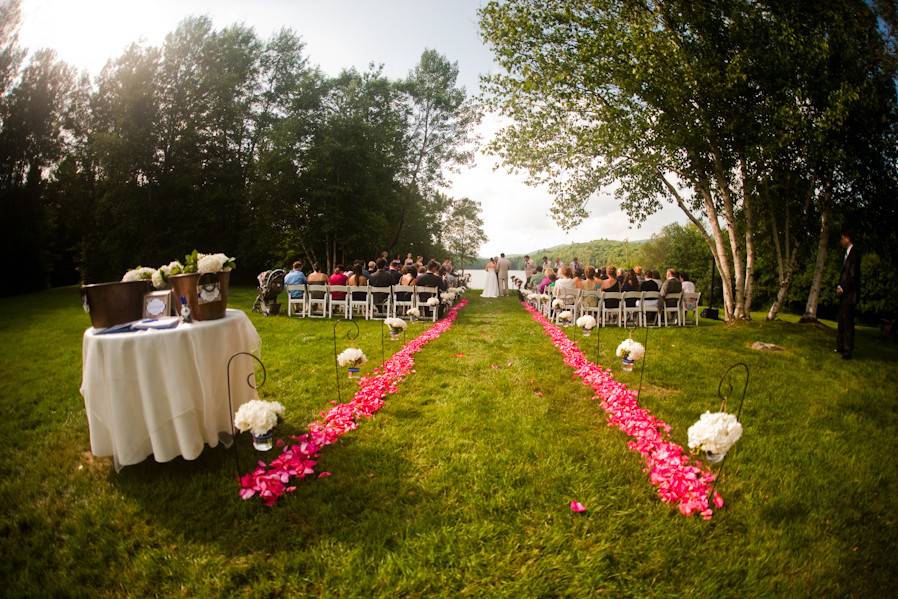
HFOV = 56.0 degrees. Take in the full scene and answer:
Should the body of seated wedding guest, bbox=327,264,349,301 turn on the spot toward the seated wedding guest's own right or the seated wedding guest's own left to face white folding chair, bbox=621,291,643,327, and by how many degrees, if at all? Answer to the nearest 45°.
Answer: approximately 90° to the seated wedding guest's own right

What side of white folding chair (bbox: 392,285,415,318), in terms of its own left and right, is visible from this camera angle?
back

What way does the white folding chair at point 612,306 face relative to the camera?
away from the camera

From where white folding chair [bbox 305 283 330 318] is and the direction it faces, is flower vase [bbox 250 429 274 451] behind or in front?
behind

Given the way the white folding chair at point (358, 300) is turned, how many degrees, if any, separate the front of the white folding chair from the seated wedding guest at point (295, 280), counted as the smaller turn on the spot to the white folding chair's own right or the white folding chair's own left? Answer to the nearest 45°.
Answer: approximately 90° to the white folding chair's own left

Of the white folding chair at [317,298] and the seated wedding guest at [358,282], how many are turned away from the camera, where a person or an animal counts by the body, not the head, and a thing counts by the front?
2

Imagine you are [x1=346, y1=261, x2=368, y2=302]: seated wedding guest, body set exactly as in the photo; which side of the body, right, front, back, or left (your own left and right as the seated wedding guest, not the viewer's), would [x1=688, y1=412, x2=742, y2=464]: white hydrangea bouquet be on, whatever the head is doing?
back

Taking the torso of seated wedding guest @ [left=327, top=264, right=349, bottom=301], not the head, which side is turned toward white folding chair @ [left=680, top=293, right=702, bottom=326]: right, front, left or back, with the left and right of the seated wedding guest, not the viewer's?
right

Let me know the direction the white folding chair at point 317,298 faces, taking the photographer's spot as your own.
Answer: facing away from the viewer

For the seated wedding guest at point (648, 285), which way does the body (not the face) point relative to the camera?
away from the camera

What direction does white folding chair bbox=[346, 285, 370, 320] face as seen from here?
away from the camera

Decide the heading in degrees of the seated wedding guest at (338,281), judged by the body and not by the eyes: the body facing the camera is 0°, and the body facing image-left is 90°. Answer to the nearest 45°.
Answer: approximately 180°
